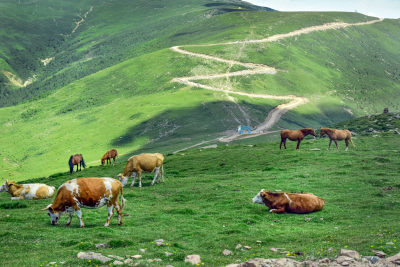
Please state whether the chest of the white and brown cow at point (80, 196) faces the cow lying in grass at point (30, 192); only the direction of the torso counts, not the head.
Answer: no

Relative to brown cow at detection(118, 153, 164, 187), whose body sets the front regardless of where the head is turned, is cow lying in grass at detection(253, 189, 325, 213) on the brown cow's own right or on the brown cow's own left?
on the brown cow's own left

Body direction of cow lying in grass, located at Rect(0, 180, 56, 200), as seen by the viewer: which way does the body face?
to the viewer's left

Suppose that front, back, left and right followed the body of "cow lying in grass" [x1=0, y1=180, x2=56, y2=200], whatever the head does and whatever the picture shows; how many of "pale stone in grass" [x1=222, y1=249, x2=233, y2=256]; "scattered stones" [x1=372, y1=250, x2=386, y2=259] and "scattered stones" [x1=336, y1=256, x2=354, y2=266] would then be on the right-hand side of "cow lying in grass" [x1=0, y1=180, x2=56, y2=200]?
0

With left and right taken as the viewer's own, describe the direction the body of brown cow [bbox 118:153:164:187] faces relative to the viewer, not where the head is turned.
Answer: facing to the left of the viewer

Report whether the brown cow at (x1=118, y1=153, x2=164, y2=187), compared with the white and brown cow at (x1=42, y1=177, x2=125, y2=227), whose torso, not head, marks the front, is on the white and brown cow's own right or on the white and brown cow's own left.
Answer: on the white and brown cow's own right

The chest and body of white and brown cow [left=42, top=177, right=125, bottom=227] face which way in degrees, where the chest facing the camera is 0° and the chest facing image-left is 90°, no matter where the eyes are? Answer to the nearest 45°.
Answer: approximately 90°

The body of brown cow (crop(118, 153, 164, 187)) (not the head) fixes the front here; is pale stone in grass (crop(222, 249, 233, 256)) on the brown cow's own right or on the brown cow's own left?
on the brown cow's own left

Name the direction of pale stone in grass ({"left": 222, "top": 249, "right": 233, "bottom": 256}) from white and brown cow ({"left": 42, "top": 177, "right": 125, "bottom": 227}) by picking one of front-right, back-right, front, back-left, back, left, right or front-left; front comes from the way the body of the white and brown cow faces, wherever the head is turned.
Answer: back-left

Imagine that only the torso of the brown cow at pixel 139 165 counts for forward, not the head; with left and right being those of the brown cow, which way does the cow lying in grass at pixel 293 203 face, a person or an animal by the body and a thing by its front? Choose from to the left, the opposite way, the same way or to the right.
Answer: the same way

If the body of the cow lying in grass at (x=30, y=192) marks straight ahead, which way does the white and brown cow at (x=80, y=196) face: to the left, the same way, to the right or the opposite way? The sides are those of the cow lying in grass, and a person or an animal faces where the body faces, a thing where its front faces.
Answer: the same way

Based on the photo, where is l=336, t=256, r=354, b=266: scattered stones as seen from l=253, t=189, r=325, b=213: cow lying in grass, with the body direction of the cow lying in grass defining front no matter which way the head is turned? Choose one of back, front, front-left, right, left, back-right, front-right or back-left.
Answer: left
